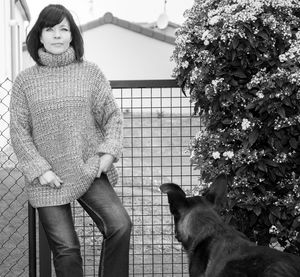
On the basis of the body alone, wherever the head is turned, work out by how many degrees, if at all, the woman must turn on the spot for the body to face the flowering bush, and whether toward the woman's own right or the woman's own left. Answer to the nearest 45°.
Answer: approximately 90° to the woman's own left

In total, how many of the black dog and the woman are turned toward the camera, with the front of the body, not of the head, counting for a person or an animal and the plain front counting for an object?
1

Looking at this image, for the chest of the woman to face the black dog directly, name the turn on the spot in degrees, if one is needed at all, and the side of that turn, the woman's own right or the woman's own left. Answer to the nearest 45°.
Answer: approximately 45° to the woman's own left

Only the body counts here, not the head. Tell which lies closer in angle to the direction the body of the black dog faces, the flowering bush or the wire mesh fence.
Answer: the wire mesh fence

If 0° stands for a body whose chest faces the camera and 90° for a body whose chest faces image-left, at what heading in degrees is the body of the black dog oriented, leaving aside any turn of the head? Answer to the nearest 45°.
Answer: approximately 135°
